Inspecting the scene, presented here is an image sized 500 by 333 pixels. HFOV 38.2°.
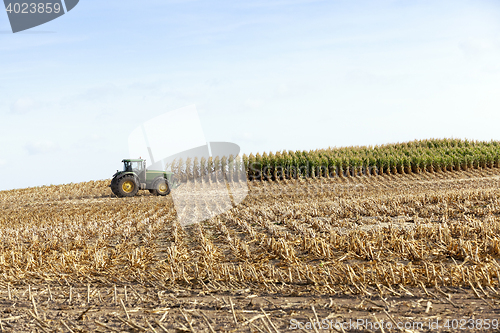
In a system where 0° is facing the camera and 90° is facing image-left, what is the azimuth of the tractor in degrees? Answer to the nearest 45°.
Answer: approximately 270°
